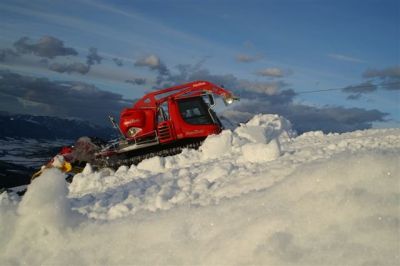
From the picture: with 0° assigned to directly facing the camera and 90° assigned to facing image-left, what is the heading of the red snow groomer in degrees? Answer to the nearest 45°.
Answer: approximately 270°

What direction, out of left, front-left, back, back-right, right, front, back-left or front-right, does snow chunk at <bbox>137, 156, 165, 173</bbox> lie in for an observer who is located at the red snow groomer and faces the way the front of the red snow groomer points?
right

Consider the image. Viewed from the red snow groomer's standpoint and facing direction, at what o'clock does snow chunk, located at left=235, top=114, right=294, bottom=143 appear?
The snow chunk is roughly at 12 o'clock from the red snow groomer.

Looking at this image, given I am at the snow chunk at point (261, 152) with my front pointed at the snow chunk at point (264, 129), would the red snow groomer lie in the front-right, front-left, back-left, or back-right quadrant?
front-left

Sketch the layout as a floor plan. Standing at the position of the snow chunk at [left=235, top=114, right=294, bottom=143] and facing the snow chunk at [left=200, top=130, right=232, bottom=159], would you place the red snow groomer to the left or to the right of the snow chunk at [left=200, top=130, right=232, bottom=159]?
right
